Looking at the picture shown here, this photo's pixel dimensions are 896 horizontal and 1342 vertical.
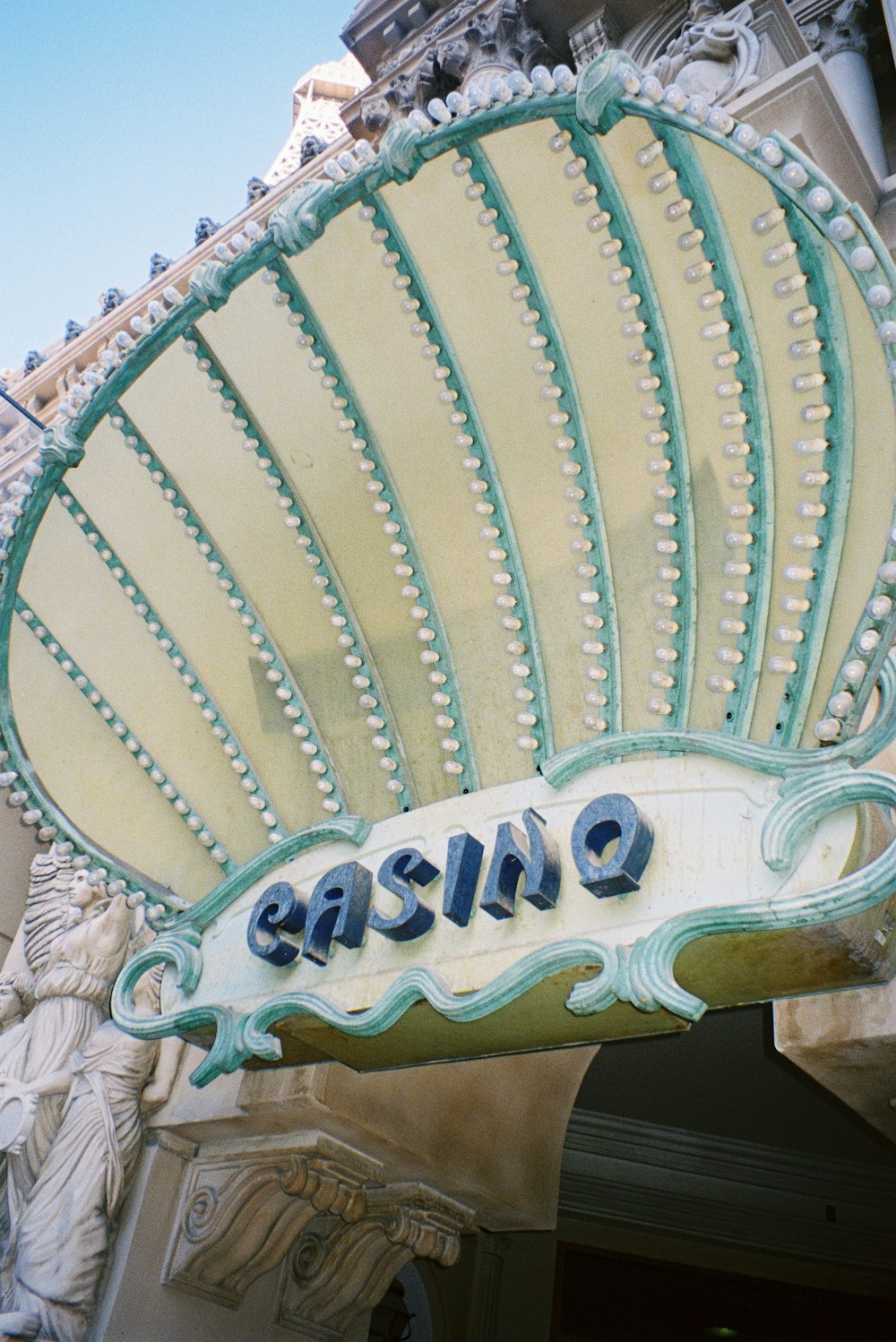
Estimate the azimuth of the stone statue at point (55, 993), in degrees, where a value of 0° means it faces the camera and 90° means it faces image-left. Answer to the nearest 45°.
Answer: approximately 315°

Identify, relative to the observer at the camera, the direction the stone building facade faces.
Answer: facing the viewer and to the left of the viewer

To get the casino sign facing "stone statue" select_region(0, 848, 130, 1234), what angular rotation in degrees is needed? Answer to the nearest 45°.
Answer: approximately 90° to its right

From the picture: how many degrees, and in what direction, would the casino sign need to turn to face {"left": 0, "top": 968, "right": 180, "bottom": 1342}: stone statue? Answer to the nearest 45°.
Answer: approximately 90° to its right

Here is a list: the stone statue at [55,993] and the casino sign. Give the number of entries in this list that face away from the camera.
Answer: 0
